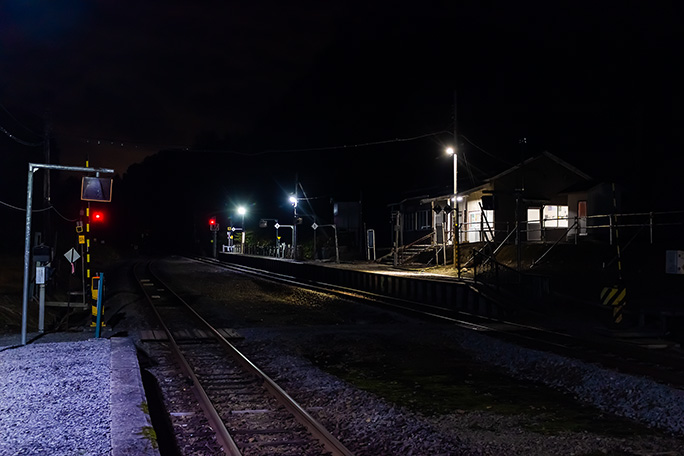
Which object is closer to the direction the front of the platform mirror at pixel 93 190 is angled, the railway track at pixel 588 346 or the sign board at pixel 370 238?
the railway track

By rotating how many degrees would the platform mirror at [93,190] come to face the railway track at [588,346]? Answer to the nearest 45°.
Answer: approximately 45° to its left

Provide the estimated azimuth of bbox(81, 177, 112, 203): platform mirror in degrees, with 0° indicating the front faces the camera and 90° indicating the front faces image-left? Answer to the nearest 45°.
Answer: approximately 0°
